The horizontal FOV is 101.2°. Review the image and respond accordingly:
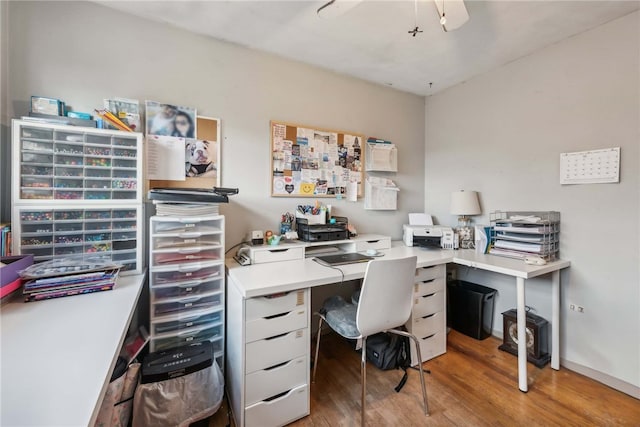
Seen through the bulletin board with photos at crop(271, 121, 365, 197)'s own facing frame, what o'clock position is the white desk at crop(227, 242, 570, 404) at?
The white desk is roughly at 12 o'clock from the bulletin board with photos.

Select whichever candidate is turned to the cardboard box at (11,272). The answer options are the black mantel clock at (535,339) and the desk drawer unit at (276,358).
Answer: the black mantel clock

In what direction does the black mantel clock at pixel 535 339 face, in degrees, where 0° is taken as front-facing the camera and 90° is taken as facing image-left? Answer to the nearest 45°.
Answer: approximately 45°

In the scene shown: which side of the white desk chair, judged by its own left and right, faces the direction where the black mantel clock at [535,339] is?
right

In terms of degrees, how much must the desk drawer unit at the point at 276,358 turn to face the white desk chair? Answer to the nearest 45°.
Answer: approximately 45° to its left

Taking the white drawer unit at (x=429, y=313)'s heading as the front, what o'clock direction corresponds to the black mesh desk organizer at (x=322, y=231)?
The black mesh desk organizer is roughly at 4 o'clock from the white drawer unit.

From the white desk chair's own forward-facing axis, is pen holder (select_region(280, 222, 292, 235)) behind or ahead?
ahead

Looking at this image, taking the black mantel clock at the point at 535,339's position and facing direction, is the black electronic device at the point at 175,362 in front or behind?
in front

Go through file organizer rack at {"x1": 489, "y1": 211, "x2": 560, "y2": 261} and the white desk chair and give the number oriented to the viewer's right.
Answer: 0

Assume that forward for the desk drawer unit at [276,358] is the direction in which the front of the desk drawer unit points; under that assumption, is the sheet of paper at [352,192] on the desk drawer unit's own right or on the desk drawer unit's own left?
on the desk drawer unit's own left

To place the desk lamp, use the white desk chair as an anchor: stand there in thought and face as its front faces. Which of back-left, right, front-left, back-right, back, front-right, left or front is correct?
right

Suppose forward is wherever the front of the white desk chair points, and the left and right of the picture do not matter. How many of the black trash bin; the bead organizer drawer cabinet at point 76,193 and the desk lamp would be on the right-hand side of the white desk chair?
2

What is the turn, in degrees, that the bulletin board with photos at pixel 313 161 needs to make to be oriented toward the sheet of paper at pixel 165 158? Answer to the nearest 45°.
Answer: approximately 90° to its right
